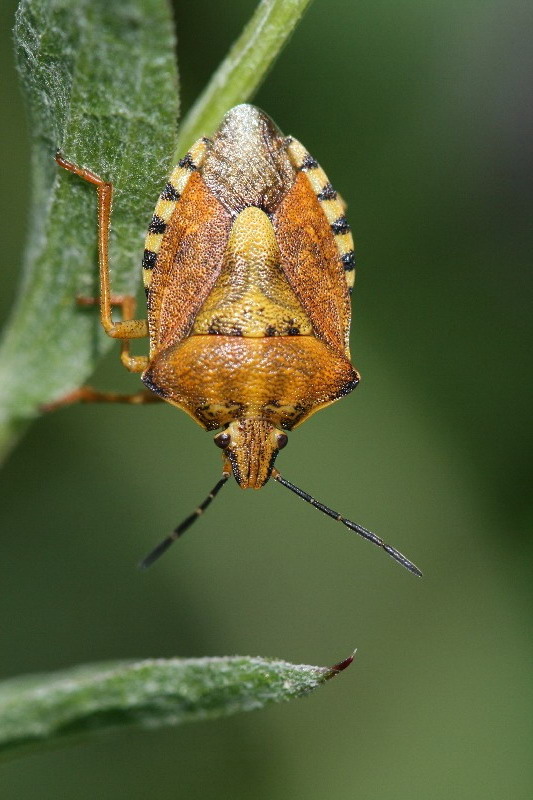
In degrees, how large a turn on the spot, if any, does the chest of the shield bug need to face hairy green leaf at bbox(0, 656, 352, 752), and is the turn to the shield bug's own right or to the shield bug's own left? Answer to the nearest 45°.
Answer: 0° — it already faces it

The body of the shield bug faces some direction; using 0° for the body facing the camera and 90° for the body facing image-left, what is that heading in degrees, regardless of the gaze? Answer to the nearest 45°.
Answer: approximately 0°
